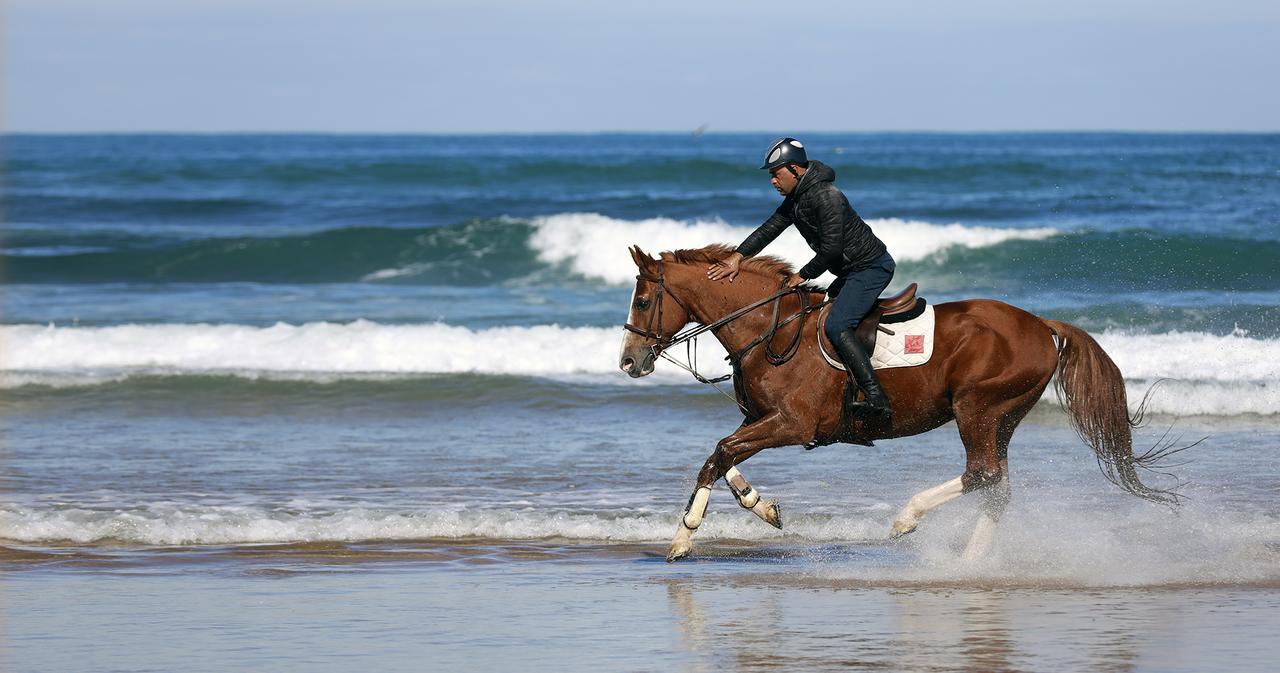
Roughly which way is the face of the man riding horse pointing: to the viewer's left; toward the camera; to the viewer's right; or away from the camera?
to the viewer's left

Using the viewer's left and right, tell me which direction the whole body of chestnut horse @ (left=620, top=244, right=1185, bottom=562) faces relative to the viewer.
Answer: facing to the left of the viewer

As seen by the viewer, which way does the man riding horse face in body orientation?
to the viewer's left
